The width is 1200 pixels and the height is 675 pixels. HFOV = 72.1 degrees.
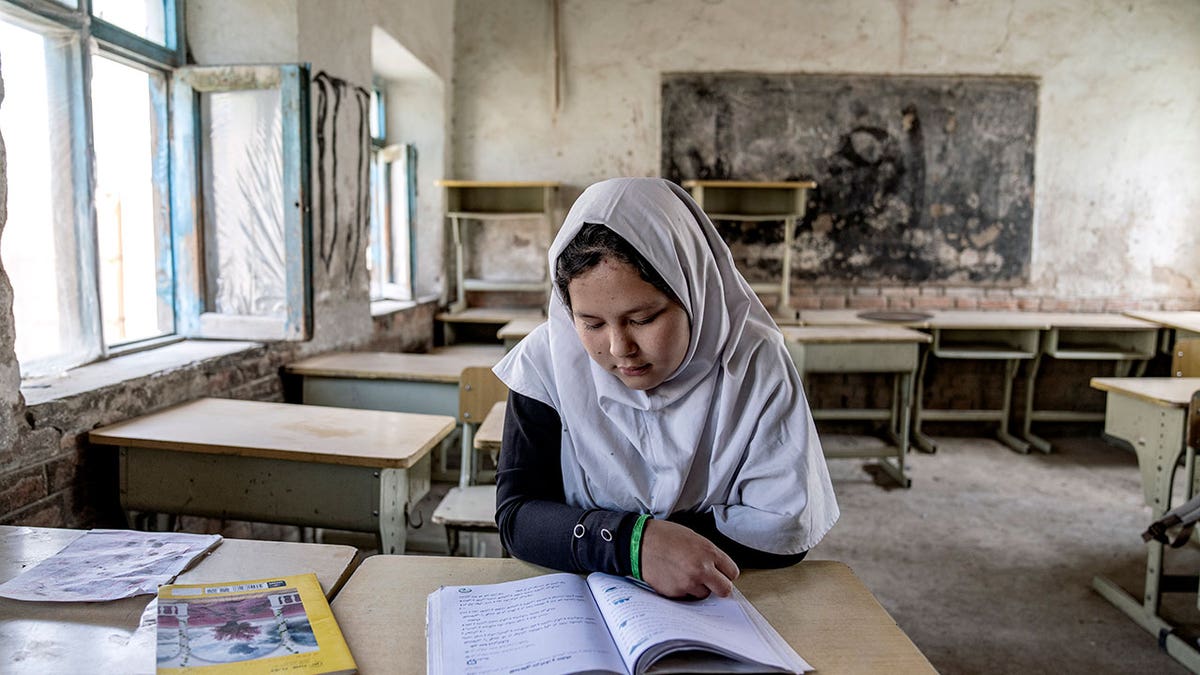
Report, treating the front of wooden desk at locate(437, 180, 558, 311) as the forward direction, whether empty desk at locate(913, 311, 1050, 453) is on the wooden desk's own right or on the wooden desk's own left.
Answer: on the wooden desk's own left

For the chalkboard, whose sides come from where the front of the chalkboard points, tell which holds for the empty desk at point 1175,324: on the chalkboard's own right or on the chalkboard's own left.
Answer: on the chalkboard's own left

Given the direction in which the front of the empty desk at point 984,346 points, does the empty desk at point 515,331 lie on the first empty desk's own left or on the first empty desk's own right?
on the first empty desk's own right

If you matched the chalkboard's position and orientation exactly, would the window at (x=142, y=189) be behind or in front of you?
in front

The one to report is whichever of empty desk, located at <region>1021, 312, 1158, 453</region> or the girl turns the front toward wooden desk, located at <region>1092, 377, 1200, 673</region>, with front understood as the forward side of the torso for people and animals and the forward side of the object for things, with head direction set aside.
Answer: the empty desk

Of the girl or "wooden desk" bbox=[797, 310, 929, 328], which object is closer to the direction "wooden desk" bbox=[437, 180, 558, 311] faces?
the girl

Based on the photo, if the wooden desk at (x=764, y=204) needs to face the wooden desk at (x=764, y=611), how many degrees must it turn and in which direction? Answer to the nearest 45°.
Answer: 0° — it already faces it

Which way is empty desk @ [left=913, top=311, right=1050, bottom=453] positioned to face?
toward the camera

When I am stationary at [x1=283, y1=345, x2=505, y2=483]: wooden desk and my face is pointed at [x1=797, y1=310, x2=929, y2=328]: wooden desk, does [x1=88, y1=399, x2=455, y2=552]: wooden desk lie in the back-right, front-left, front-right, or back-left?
back-right

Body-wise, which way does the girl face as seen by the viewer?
toward the camera

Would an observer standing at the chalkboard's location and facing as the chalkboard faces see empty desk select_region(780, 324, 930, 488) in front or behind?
in front

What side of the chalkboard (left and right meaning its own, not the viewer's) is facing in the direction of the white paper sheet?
front

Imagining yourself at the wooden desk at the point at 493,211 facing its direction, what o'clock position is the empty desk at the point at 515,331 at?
The empty desk is roughly at 12 o'clock from the wooden desk.
